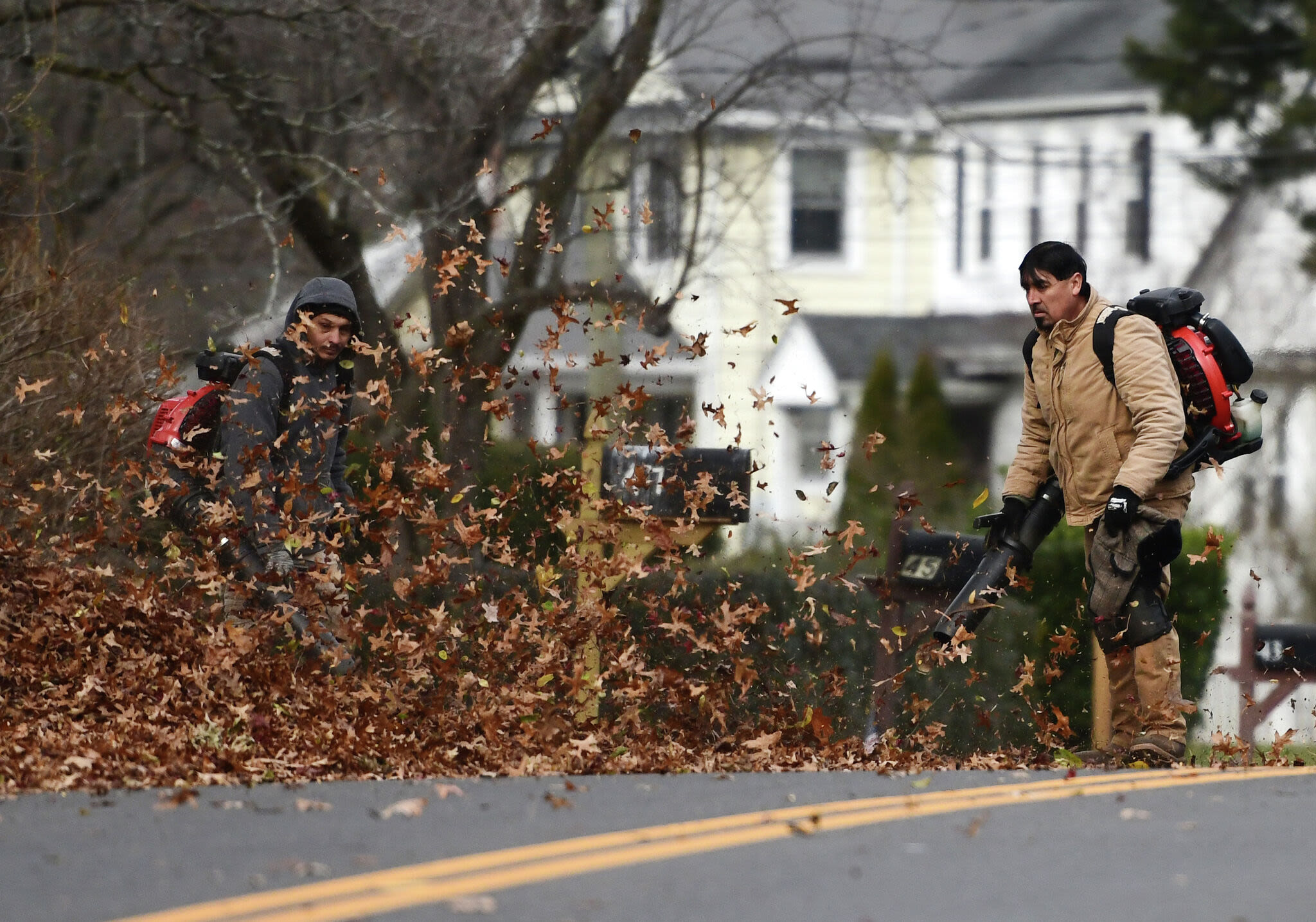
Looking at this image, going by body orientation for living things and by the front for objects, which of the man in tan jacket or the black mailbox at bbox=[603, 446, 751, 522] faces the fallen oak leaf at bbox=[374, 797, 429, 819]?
the man in tan jacket

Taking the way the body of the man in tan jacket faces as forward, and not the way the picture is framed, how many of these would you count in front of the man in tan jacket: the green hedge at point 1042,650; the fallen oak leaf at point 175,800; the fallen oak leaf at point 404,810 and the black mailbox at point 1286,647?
2

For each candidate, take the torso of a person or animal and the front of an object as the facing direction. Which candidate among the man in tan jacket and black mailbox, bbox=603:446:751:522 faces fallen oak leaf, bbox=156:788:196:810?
the man in tan jacket

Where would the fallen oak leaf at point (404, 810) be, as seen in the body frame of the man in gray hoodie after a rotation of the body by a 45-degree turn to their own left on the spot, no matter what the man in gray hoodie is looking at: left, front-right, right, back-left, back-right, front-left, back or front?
right

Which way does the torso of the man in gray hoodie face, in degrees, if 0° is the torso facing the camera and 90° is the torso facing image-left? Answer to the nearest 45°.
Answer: approximately 315°

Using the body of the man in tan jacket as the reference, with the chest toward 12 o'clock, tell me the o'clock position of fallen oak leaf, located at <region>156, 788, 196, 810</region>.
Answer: The fallen oak leaf is roughly at 12 o'clock from the man in tan jacket.

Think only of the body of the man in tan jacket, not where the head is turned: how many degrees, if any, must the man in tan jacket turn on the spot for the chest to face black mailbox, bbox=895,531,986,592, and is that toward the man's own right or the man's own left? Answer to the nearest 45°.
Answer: approximately 90° to the man's own right

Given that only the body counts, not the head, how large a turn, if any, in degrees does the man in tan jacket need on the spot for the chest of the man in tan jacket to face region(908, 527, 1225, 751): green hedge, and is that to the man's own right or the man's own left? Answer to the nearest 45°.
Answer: approximately 135° to the man's own right

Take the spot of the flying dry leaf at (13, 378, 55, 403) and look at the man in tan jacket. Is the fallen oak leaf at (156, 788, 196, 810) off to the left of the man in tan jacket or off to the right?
right

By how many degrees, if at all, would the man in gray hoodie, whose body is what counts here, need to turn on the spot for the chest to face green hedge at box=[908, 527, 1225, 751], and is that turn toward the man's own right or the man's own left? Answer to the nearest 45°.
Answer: approximately 90° to the man's own left

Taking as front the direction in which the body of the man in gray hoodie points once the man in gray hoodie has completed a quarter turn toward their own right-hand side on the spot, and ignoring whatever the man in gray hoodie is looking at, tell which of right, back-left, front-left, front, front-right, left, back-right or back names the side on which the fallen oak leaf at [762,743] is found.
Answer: back-left

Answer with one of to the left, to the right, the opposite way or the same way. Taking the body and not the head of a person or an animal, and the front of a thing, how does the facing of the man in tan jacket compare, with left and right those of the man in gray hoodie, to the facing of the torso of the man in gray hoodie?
to the right
